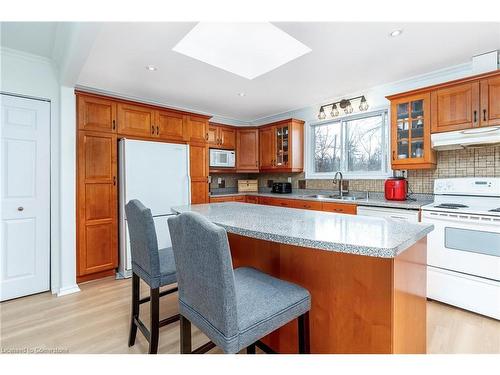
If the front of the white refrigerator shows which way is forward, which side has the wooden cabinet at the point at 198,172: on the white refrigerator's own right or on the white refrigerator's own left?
on the white refrigerator's own left

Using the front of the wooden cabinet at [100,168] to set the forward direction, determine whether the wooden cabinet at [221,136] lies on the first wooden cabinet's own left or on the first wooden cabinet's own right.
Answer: on the first wooden cabinet's own left

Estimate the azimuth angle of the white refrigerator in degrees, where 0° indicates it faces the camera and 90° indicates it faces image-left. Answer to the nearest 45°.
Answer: approximately 315°

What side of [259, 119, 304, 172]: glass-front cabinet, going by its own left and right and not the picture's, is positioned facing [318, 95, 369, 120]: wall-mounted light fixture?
left

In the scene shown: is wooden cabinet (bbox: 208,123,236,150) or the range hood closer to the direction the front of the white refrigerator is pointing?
the range hood
